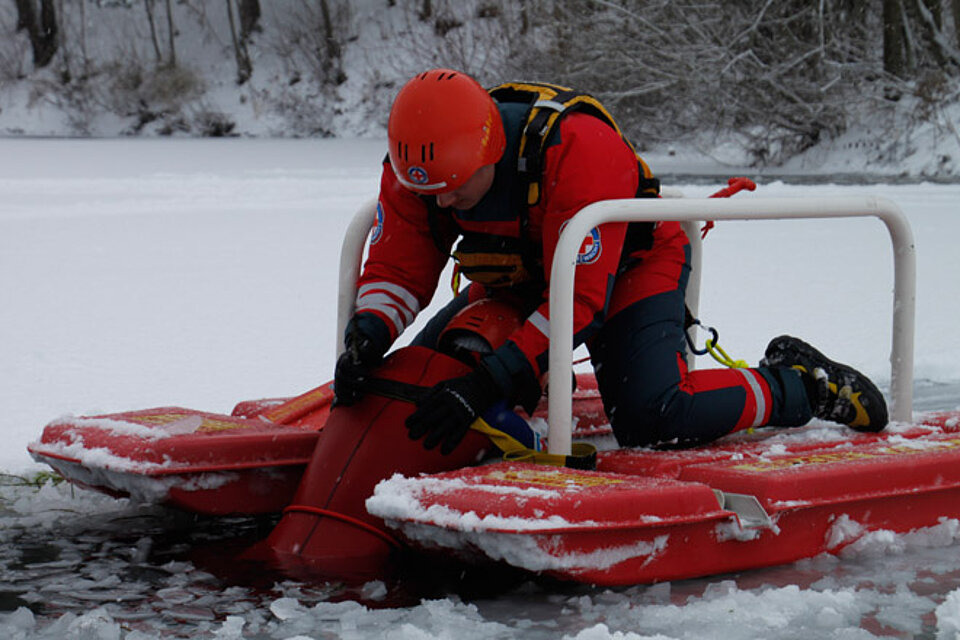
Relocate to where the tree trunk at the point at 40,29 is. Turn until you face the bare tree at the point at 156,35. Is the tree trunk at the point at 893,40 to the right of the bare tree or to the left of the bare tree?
right

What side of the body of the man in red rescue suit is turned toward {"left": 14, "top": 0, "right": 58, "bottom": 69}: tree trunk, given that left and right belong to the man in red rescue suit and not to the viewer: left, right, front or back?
right

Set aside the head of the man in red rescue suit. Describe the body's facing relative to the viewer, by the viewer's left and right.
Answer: facing the viewer and to the left of the viewer

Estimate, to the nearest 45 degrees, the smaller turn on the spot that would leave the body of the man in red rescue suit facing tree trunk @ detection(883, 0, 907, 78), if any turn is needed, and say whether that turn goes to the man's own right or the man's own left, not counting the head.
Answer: approximately 135° to the man's own right

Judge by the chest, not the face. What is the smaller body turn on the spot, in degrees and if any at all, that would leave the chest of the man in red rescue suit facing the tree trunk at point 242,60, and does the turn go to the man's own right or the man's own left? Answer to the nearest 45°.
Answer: approximately 135° to the man's own right

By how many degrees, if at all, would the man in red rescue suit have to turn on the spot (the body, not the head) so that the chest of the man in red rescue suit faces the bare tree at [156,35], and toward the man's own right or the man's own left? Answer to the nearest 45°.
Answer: approximately 135° to the man's own right
